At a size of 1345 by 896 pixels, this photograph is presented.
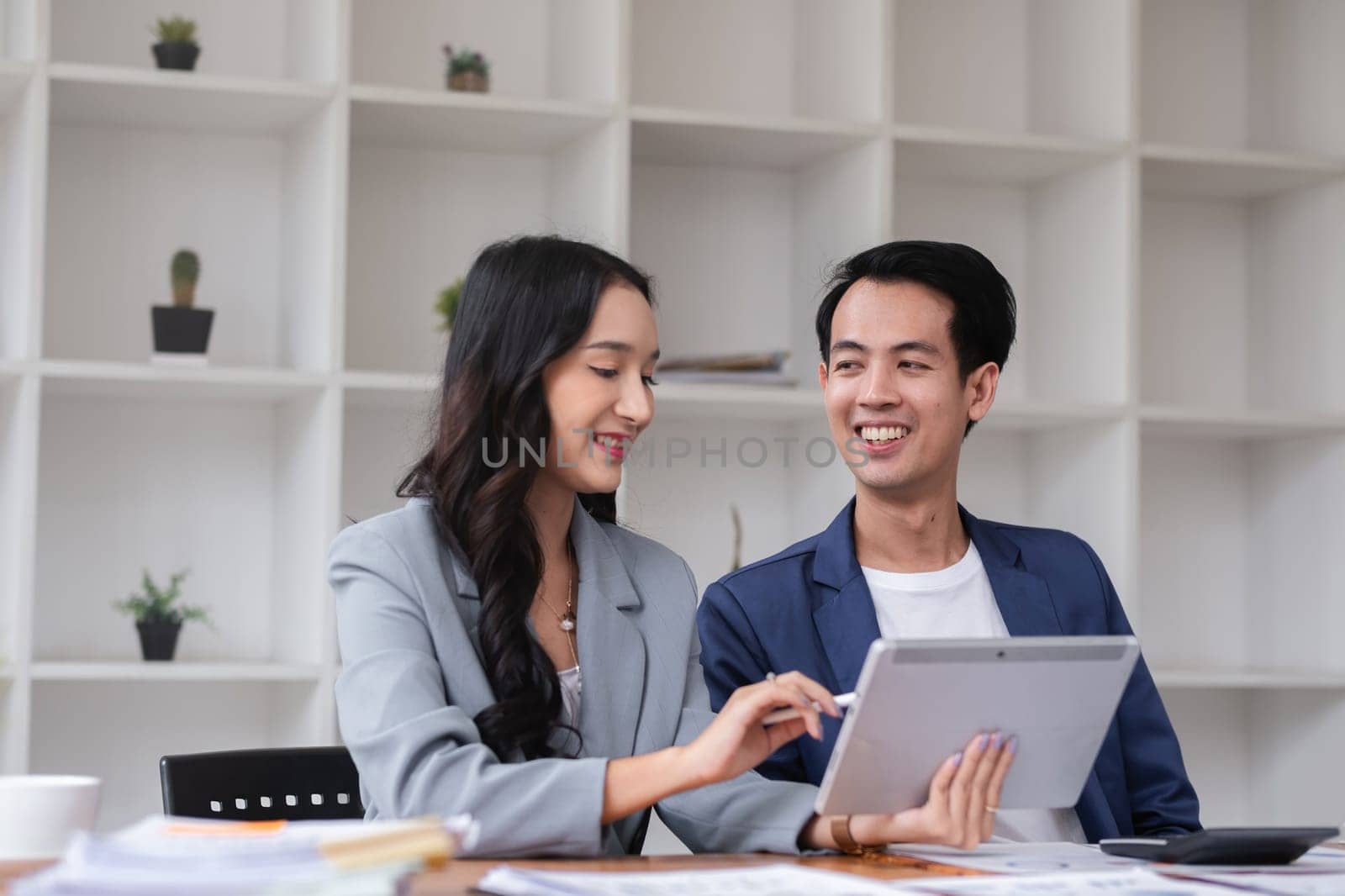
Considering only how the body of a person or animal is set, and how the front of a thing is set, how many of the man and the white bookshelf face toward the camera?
2

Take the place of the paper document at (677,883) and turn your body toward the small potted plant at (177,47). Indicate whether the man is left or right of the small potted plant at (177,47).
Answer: right

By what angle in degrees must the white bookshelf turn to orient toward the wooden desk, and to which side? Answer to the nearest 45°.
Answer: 0° — it already faces it

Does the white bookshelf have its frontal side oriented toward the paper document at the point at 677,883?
yes

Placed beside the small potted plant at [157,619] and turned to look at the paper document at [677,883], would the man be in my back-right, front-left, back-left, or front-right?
front-left

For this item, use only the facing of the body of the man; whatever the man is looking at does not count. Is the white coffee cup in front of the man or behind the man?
in front

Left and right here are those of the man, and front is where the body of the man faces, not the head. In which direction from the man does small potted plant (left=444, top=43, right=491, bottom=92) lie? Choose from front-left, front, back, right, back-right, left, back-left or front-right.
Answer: back-right

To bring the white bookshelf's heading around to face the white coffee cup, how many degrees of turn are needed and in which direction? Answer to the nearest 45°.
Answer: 0° — it already faces it

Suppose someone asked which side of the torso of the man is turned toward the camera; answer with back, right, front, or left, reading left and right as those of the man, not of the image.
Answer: front

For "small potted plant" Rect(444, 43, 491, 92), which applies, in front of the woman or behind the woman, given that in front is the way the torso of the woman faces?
behind

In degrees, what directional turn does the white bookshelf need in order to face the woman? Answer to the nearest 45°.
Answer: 0° — it already faces them

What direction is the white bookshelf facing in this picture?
toward the camera
